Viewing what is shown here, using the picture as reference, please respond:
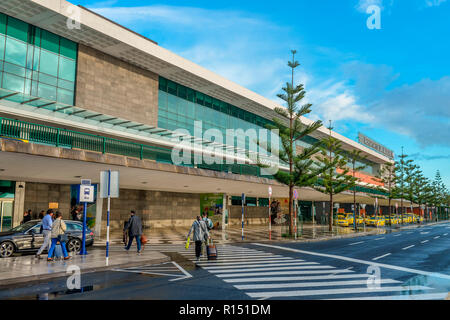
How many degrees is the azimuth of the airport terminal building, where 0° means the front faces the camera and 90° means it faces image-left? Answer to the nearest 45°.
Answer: approximately 315°

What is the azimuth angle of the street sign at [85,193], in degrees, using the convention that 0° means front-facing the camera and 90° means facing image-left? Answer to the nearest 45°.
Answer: approximately 0°

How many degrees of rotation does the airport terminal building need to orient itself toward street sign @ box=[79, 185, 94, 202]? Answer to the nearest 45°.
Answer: approximately 45° to its right

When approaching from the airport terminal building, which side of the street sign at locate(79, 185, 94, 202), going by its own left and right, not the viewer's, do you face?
back

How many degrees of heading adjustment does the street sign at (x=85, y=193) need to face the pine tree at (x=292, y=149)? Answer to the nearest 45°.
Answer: approximately 135° to its left

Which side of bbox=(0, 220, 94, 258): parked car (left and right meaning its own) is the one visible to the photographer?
left

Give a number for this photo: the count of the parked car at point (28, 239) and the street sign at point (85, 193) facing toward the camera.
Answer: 1
